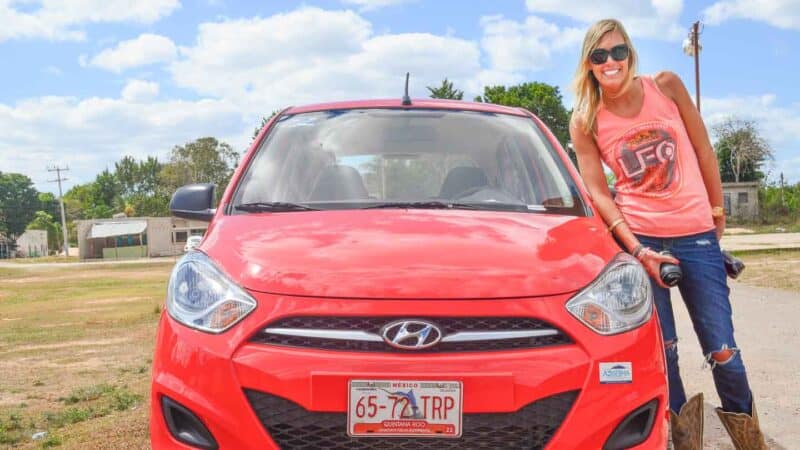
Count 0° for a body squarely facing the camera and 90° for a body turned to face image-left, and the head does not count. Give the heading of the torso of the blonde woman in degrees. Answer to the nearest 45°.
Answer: approximately 0°

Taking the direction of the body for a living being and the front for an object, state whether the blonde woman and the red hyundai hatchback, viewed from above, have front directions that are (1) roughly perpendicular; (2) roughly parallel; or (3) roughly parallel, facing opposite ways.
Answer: roughly parallel

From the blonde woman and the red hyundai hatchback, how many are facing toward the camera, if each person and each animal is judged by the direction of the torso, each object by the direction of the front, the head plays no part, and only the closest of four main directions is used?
2

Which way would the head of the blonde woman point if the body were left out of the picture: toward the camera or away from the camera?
toward the camera

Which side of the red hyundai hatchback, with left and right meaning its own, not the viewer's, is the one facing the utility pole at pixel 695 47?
back

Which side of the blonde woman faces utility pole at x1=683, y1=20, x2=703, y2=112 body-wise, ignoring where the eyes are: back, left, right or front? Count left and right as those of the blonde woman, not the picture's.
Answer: back

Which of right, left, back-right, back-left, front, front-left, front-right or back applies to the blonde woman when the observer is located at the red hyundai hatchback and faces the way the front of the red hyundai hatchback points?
front-left

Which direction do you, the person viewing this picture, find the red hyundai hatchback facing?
facing the viewer
